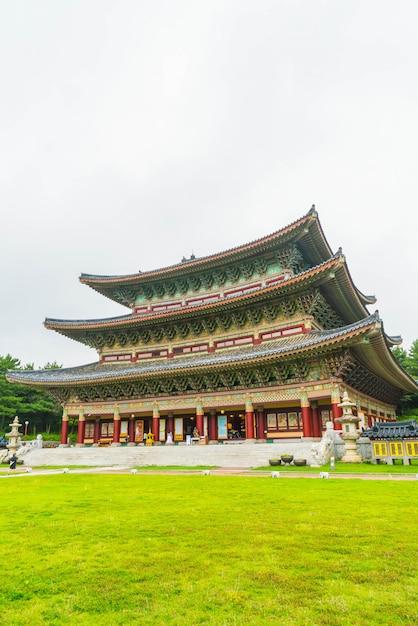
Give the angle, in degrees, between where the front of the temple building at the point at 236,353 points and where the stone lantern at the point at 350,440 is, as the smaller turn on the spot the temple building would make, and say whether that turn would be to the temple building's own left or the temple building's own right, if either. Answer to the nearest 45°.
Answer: approximately 90° to the temple building's own left

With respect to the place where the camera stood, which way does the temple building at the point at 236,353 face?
facing the viewer and to the left of the viewer

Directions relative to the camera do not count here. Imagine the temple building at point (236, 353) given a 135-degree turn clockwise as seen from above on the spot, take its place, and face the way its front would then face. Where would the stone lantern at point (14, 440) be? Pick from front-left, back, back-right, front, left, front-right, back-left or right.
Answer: left
